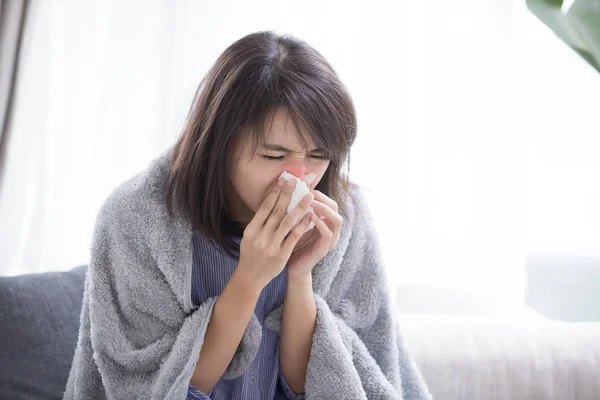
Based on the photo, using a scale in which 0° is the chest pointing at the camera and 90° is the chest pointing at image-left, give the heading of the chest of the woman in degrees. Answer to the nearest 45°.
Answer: approximately 315°

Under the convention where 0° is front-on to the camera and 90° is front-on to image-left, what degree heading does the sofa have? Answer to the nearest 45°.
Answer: approximately 0°
